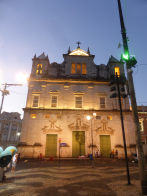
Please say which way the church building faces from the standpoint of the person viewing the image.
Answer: facing the viewer

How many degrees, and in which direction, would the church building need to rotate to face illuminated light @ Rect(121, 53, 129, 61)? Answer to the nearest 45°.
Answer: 0° — it already faces it

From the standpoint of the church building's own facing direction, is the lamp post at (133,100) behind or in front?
in front
